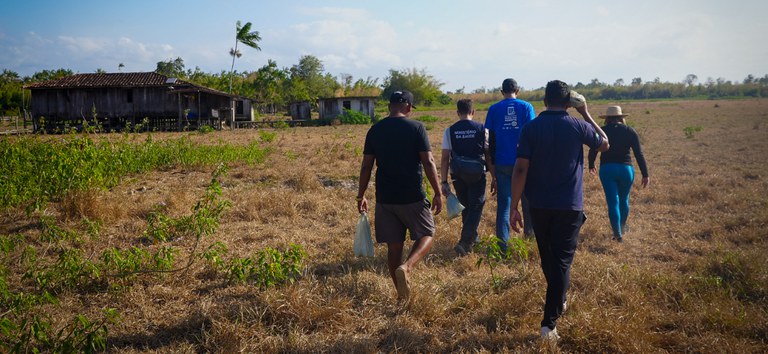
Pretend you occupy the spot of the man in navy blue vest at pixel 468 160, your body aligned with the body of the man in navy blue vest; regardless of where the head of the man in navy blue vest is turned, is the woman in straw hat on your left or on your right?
on your right

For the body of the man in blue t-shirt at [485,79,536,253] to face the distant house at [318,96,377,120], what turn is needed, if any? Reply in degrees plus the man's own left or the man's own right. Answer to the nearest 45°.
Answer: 0° — they already face it

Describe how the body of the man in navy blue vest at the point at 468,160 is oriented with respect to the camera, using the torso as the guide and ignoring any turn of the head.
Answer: away from the camera

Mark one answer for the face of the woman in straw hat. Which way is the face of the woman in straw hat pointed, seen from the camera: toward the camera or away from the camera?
away from the camera

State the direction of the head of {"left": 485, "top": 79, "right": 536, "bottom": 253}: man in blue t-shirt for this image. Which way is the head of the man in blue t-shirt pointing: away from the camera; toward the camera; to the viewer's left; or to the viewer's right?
away from the camera

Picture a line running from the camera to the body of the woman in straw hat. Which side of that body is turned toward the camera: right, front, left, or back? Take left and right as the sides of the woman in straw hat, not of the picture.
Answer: back

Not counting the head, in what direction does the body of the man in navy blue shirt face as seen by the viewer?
away from the camera

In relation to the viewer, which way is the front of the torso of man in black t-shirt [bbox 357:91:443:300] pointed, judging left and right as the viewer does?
facing away from the viewer

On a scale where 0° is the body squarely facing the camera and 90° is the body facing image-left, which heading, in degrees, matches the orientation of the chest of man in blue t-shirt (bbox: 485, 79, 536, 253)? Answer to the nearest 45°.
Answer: approximately 180°
